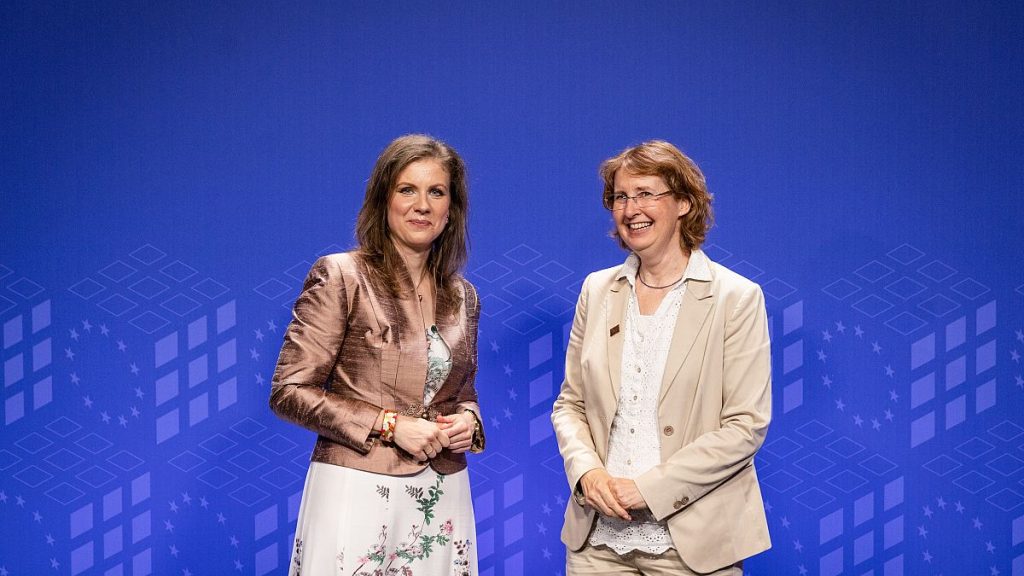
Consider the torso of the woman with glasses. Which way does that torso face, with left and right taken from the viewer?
facing the viewer and to the left of the viewer

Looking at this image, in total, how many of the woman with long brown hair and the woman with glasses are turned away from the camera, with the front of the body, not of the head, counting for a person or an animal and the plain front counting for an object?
0

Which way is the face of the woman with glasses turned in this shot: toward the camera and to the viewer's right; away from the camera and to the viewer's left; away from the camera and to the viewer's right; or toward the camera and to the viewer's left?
toward the camera and to the viewer's left
